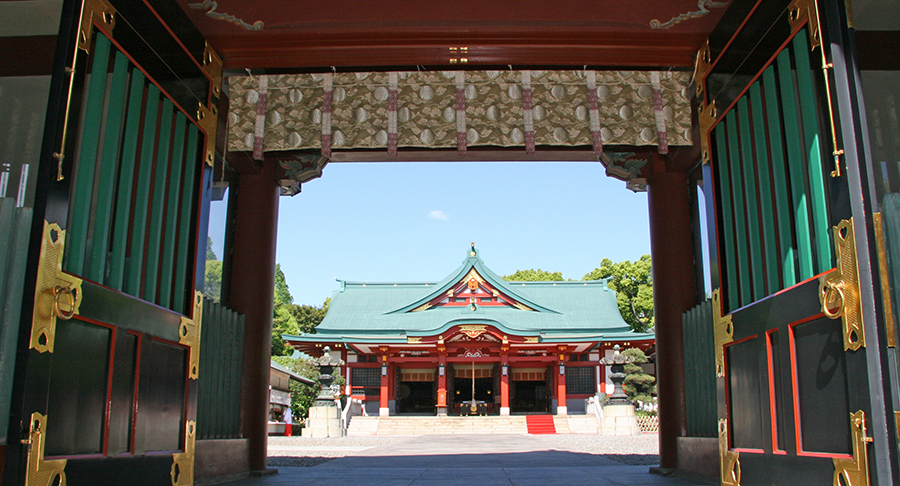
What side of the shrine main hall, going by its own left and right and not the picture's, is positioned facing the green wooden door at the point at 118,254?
front

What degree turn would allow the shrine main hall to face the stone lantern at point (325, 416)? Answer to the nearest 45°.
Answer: approximately 45° to its right

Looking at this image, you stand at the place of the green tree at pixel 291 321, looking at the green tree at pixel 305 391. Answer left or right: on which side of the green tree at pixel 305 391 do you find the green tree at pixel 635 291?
left

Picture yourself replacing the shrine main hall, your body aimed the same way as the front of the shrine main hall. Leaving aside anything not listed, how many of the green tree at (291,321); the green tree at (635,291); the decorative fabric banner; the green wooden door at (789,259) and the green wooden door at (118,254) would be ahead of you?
3

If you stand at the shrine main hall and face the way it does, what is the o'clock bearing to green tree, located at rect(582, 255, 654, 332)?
The green tree is roughly at 7 o'clock from the shrine main hall.

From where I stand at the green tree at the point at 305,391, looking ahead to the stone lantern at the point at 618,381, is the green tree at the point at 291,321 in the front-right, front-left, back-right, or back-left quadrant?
back-left

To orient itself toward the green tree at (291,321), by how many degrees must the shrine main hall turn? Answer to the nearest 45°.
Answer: approximately 135° to its right

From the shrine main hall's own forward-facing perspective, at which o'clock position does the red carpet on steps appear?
The red carpet on steps is roughly at 11 o'clock from the shrine main hall.

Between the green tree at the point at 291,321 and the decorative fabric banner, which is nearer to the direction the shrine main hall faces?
the decorative fabric banner

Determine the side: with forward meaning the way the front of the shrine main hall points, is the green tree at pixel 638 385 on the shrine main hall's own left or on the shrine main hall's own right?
on the shrine main hall's own left

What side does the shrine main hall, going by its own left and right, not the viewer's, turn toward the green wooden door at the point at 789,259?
front

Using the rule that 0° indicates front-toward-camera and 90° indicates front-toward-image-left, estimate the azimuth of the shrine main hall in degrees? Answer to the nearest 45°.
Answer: approximately 0°

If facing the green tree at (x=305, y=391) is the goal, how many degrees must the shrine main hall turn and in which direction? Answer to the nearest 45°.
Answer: approximately 90° to its right

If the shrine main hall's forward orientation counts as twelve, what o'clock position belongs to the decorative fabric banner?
The decorative fabric banner is roughly at 12 o'clock from the shrine main hall.
